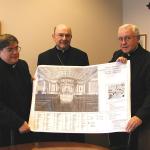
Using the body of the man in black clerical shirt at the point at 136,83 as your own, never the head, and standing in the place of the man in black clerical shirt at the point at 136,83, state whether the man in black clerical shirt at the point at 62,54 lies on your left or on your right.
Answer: on your right

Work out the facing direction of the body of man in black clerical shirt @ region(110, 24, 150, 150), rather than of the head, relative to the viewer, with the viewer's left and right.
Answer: facing the viewer and to the left of the viewer

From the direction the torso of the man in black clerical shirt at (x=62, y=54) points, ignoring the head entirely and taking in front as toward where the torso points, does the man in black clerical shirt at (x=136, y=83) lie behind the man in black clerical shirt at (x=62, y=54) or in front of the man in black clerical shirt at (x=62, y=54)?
in front

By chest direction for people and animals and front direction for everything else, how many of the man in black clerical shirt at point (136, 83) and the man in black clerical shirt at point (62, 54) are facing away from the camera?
0

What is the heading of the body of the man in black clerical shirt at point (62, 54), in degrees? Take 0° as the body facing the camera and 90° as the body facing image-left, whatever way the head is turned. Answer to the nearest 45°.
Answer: approximately 0°
